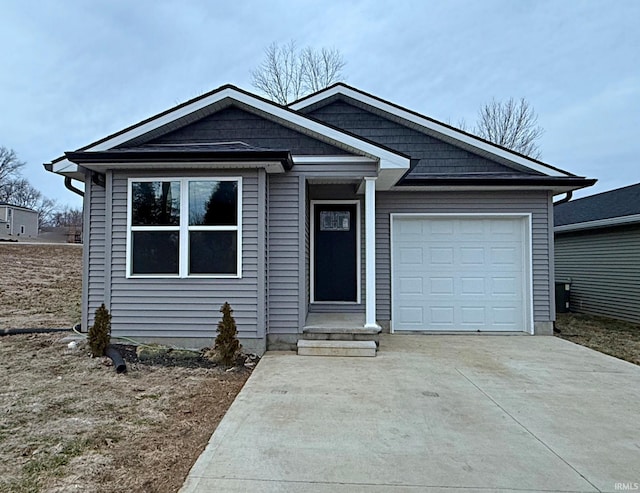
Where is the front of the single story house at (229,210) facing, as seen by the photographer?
facing the viewer

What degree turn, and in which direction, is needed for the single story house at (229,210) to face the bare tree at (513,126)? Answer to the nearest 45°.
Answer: approximately 135° to its left

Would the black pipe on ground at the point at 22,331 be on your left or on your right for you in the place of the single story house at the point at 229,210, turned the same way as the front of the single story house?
on your right

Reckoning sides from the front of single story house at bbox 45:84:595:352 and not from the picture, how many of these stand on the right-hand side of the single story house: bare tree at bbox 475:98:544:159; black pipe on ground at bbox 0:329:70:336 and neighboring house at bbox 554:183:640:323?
1

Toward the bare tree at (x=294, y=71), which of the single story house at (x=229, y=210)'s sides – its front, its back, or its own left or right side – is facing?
back
